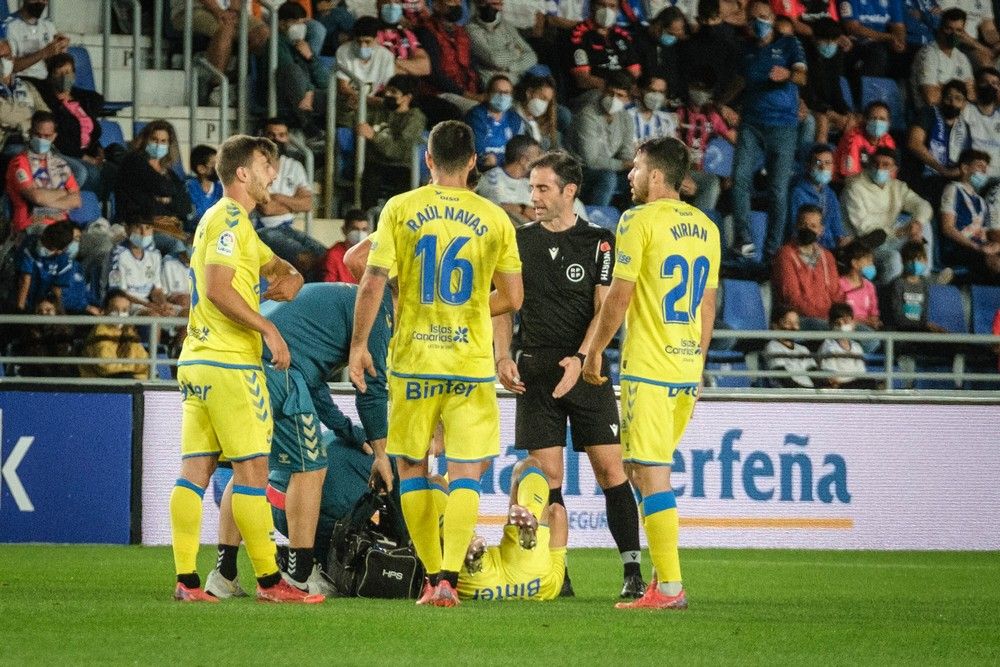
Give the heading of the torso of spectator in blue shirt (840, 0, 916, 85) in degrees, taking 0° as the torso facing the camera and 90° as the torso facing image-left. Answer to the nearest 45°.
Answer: approximately 0°

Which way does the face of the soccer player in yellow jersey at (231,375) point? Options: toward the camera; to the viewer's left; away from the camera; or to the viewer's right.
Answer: to the viewer's right

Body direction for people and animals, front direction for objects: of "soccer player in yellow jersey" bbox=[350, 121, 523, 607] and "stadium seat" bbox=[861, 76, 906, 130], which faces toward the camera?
the stadium seat

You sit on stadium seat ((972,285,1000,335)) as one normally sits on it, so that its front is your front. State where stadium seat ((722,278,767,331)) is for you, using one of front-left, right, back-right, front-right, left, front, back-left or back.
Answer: front-right

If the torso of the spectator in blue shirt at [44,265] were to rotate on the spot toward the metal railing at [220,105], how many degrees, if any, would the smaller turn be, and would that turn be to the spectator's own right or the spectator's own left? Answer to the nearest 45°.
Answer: approximately 90° to the spectator's own left

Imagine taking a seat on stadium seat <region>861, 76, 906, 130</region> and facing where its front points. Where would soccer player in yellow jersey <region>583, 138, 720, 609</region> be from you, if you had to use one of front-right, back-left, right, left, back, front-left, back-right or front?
front

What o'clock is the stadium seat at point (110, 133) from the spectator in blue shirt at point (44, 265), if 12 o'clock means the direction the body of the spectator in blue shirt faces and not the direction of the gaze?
The stadium seat is roughly at 8 o'clock from the spectator in blue shirt.

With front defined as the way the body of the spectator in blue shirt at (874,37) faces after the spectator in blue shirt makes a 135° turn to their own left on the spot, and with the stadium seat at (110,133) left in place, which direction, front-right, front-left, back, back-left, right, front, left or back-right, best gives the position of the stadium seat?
back

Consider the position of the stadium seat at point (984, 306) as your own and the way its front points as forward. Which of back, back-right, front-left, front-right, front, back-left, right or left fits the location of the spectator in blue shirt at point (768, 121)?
right

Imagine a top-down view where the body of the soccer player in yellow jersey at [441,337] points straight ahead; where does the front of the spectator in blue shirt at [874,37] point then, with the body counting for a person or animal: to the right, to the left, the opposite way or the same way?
the opposite way

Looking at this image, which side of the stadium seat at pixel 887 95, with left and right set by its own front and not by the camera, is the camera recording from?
front

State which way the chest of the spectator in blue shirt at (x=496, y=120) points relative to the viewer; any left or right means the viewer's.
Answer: facing the viewer

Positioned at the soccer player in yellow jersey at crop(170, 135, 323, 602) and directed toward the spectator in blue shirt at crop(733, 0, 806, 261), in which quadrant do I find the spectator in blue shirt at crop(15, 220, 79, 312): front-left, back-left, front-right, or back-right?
front-left

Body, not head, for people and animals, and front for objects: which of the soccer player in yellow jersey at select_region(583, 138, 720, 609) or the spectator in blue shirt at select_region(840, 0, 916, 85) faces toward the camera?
the spectator in blue shirt
